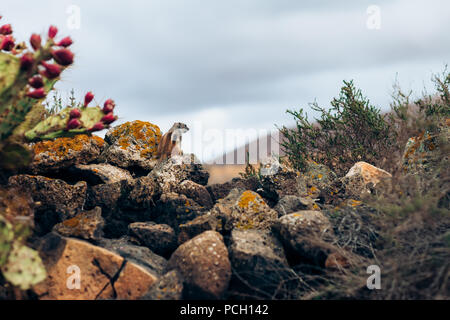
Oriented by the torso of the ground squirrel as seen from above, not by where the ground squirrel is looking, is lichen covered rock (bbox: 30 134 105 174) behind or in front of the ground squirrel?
behind

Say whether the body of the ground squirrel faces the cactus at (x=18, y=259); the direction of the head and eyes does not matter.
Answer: no

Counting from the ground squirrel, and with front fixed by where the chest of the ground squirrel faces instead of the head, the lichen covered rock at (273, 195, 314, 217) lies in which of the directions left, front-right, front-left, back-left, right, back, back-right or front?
front-right

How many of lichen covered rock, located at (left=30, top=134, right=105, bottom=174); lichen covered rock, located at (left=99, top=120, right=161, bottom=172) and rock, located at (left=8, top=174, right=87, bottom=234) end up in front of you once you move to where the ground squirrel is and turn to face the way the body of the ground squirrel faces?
0

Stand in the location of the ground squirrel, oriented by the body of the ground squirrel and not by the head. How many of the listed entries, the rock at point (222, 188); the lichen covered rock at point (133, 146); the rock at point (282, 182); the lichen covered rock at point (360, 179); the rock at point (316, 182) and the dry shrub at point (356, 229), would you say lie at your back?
1

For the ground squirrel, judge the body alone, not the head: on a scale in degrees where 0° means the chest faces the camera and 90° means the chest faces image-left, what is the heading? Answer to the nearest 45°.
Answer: approximately 270°

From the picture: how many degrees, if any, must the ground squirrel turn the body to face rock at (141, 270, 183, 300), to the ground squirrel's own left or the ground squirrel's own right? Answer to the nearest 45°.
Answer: approximately 90° to the ground squirrel's own right

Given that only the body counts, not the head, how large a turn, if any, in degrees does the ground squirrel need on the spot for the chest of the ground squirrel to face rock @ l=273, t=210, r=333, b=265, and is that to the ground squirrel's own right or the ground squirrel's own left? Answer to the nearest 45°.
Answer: approximately 45° to the ground squirrel's own right

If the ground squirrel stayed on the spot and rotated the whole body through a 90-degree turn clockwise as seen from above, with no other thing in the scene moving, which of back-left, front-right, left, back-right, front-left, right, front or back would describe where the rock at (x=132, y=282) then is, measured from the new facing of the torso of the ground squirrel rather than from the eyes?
front

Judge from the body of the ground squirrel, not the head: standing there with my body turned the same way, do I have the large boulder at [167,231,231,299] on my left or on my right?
on my right

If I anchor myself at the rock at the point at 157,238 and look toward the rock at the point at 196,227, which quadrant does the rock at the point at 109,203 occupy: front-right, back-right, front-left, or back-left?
back-left

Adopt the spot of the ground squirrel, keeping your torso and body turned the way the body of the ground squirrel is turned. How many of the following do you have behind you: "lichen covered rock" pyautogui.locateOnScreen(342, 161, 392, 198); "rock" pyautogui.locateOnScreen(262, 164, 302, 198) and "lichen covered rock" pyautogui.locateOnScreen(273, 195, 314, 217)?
0

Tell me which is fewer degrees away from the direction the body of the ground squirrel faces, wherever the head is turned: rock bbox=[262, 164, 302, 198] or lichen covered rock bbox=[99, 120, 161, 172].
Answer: the rock

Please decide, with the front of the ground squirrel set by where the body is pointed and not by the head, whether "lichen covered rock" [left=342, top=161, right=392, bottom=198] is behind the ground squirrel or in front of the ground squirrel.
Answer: in front

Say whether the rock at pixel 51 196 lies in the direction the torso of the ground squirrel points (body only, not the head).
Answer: no

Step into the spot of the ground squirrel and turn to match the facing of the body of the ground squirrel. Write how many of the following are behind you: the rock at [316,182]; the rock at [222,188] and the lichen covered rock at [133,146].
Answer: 1
